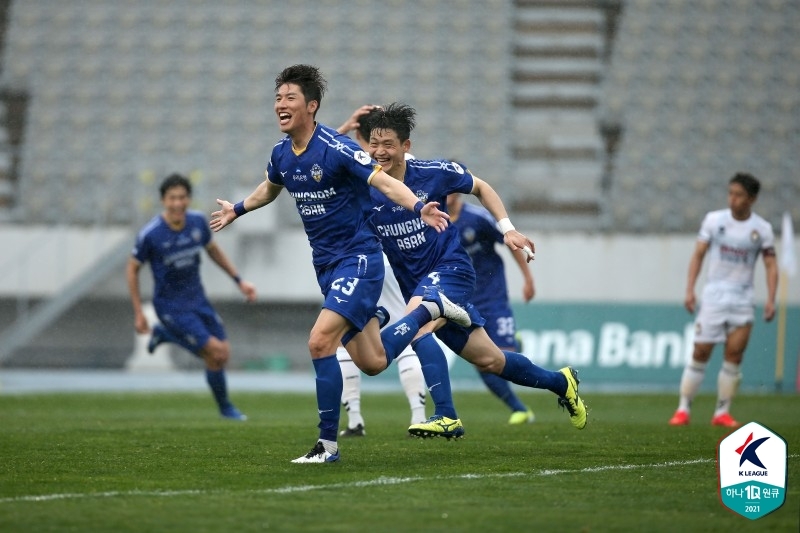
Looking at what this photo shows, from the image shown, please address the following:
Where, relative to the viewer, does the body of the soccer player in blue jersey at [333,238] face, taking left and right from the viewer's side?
facing the viewer and to the left of the viewer

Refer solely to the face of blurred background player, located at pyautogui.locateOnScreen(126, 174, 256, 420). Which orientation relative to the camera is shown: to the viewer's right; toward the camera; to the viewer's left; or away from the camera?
toward the camera

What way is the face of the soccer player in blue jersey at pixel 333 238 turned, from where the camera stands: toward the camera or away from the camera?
toward the camera

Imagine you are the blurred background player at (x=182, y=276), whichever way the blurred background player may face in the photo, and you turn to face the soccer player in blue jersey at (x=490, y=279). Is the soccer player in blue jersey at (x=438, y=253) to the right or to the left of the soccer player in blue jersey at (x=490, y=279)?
right

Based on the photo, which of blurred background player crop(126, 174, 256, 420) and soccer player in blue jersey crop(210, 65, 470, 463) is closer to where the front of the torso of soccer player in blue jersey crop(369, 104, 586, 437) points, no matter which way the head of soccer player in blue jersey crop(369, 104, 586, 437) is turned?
the soccer player in blue jersey

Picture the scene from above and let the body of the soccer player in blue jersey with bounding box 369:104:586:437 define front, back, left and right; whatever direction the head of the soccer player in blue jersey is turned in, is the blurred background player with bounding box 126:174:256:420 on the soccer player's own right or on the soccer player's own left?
on the soccer player's own right

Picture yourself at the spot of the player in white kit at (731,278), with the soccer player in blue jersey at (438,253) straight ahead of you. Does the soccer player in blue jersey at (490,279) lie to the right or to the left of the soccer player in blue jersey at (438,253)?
right

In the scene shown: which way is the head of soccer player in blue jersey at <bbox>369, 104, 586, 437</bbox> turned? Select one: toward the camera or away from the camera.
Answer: toward the camera

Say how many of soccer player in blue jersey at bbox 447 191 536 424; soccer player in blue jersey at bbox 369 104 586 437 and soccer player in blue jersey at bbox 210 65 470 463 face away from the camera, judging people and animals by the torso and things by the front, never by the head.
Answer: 0

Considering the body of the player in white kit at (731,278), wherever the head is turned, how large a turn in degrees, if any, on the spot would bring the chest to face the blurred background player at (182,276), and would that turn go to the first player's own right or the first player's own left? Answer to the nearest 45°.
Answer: approximately 90° to the first player's own right

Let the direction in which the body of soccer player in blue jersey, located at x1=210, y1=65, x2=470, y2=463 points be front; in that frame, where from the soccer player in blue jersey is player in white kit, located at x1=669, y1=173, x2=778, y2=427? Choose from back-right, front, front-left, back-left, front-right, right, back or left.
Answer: back

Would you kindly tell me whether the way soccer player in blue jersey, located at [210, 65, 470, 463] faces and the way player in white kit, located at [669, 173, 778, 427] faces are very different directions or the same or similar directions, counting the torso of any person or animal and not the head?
same or similar directions

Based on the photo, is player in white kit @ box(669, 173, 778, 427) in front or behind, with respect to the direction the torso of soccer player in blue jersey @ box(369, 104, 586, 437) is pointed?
behind

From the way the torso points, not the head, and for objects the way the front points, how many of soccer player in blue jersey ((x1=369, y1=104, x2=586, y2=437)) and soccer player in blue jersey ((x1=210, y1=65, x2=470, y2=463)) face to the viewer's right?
0

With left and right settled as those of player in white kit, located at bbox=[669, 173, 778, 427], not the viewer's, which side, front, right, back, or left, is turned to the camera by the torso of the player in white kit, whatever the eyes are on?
front

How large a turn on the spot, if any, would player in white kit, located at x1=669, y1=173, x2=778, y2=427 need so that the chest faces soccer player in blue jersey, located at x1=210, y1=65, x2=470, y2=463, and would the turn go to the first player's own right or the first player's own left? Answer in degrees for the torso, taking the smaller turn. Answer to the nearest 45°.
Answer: approximately 45° to the first player's own right

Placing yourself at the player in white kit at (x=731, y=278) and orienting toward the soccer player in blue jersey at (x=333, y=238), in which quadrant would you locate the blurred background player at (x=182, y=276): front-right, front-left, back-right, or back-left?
front-right
